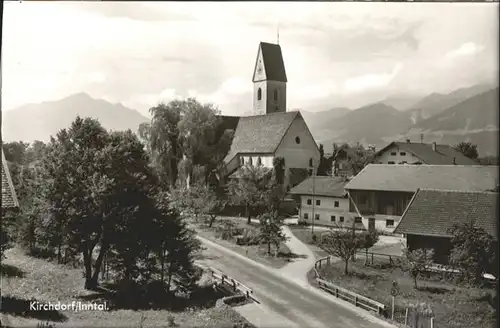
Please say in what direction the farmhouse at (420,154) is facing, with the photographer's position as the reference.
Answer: facing the viewer and to the left of the viewer

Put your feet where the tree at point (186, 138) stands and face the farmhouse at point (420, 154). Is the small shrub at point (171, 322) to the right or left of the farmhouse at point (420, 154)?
right

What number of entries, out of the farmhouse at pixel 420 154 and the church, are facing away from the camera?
0

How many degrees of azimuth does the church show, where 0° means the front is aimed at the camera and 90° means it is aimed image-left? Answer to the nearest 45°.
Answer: approximately 315°

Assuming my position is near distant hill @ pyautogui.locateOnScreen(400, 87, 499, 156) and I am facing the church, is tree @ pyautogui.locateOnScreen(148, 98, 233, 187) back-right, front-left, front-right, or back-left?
front-right

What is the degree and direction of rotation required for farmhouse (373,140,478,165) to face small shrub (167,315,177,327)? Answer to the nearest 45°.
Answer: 0° — it already faces it

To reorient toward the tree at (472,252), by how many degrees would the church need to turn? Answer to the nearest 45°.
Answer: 0° — it already faces it
